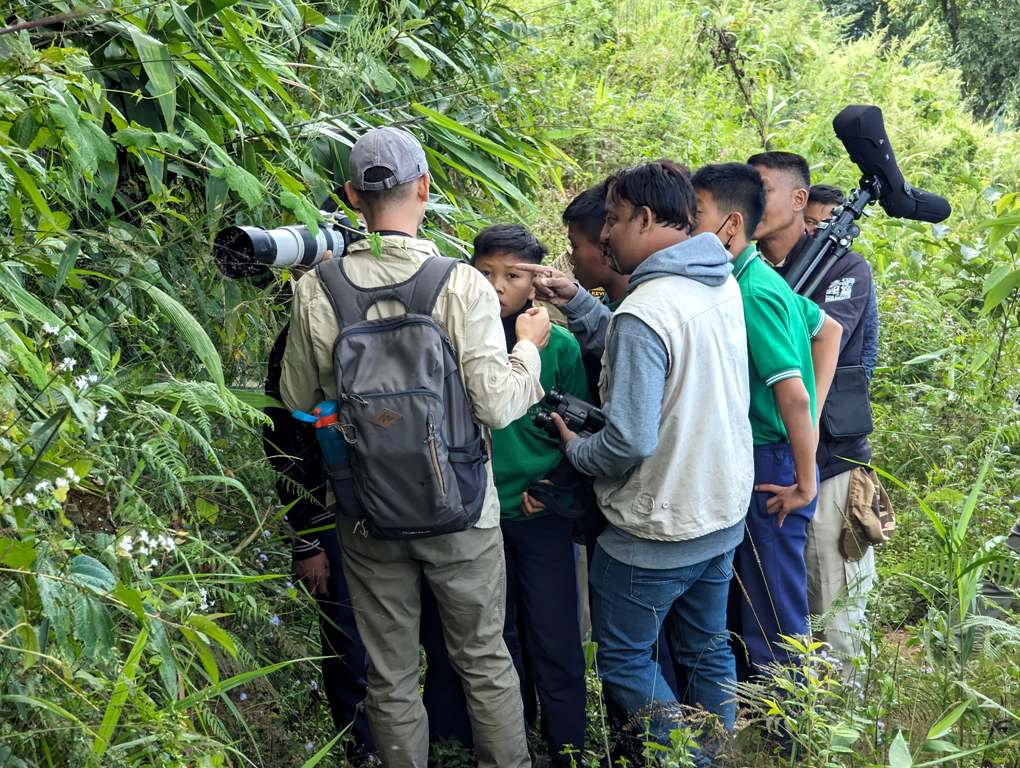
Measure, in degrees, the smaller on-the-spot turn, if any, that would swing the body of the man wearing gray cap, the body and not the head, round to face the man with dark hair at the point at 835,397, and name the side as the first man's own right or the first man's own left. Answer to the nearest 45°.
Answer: approximately 45° to the first man's own right

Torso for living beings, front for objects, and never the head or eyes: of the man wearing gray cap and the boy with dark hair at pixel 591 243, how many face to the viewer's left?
1

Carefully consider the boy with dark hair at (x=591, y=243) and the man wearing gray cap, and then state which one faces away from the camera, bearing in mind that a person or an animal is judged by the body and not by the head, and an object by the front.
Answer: the man wearing gray cap

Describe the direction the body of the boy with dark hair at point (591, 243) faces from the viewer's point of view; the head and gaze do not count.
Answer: to the viewer's left

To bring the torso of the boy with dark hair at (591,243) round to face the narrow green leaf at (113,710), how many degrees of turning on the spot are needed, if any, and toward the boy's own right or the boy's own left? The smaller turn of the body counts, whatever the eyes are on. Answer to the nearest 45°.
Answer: approximately 90° to the boy's own left

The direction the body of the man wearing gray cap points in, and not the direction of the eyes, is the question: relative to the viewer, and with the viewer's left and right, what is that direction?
facing away from the viewer

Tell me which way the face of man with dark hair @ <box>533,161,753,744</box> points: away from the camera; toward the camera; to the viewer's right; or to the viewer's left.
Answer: to the viewer's left

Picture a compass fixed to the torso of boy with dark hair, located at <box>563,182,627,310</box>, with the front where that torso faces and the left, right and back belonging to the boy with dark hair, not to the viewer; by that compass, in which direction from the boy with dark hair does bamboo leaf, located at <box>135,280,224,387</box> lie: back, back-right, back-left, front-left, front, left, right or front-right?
front-left

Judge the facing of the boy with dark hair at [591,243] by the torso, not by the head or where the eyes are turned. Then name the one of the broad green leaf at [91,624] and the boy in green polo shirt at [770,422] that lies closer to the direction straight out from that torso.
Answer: the broad green leaf

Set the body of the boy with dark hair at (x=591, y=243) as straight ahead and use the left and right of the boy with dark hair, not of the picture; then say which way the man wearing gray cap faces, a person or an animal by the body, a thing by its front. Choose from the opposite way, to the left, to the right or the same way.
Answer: to the right

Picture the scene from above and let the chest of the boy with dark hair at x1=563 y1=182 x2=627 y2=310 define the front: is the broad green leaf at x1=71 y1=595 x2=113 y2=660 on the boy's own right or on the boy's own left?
on the boy's own left
